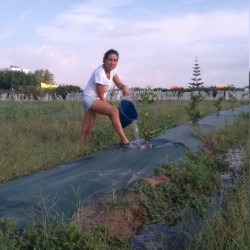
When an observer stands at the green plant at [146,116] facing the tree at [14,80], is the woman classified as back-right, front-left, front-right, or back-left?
front-left

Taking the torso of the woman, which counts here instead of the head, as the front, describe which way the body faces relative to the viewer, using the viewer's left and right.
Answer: facing the viewer and to the right of the viewer

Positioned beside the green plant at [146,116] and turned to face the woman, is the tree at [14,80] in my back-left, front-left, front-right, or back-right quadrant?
front-right

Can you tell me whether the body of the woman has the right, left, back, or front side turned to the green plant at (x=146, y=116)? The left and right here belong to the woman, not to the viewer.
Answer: front

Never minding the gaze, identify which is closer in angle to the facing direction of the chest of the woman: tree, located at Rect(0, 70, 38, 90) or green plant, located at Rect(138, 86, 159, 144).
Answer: the green plant

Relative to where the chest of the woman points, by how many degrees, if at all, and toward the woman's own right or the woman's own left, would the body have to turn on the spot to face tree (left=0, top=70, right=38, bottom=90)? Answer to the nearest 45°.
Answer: approximately 135° to the woman's own left
